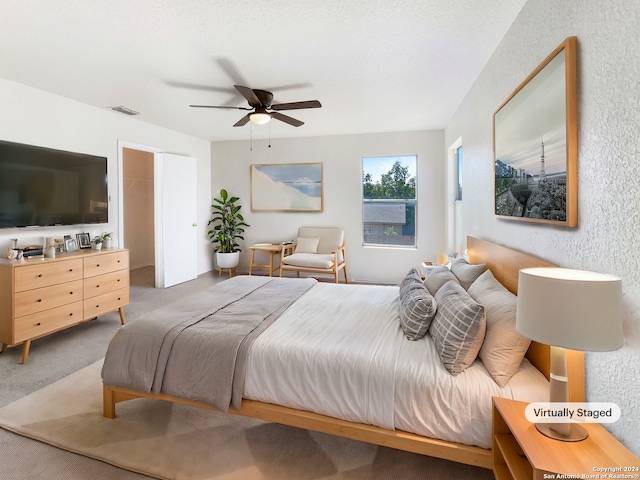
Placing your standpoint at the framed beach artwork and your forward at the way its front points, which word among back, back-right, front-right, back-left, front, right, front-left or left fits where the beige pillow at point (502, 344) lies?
front

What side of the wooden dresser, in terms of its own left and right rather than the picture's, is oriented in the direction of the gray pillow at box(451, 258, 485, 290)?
front

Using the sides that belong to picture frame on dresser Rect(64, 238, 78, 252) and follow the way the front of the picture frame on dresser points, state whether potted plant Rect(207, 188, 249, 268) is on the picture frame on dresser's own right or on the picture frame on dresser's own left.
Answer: on the picture frame on dresser's own left

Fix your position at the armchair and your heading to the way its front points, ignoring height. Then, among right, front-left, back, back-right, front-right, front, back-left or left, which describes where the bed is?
front-left

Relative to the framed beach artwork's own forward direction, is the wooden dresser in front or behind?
in front

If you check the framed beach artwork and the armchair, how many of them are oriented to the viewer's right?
0

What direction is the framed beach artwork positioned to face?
toward the camera

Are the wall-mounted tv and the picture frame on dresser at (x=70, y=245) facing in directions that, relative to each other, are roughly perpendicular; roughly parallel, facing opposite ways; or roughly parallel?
roughly parallel

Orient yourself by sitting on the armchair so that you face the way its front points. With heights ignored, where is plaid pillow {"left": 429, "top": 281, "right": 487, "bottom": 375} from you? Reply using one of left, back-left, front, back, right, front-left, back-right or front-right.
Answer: front-left

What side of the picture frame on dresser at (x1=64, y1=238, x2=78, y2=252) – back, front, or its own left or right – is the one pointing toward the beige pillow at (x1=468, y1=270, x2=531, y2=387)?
front

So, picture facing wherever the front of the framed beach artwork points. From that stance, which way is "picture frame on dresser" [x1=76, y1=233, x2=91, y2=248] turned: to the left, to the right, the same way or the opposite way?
to the left

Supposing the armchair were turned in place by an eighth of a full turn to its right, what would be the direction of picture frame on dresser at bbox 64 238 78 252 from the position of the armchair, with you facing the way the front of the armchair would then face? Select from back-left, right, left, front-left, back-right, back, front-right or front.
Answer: front-left

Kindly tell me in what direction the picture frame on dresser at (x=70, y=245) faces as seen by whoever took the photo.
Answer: facing the viewer and to the right of the viewer

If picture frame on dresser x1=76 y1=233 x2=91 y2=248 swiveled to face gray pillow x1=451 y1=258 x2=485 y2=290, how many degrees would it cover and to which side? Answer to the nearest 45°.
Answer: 0° — it already faces it

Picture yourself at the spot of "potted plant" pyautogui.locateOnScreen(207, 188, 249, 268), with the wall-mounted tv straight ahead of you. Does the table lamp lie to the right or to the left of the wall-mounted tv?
left

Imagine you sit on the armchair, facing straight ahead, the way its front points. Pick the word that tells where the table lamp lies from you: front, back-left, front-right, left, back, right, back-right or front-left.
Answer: front-left
